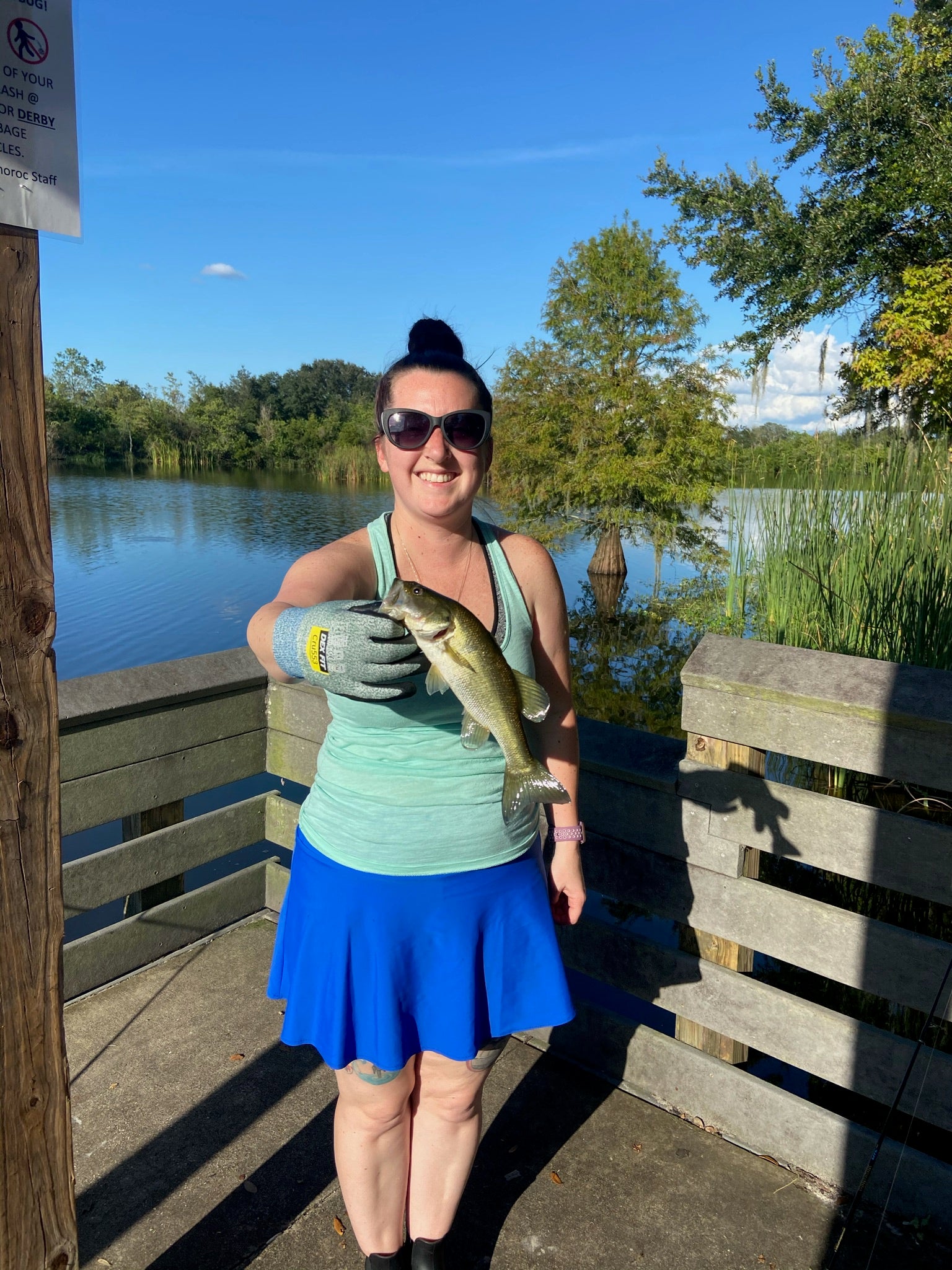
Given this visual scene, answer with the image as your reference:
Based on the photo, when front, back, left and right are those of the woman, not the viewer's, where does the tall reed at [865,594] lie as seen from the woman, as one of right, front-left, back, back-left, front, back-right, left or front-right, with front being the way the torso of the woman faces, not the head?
back-left

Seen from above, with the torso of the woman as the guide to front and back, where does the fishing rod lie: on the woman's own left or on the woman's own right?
on the woman's own left

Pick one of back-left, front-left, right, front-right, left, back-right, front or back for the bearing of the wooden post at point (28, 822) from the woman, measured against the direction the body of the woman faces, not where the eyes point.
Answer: front-right

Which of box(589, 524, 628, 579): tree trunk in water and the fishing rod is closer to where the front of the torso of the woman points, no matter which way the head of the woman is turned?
the fishing rod

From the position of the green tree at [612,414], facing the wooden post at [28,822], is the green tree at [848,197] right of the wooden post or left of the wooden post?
left

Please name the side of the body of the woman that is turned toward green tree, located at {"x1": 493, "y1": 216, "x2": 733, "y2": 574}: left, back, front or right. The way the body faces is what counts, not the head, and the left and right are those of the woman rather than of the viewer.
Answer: back

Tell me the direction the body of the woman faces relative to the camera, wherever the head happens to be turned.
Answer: toward the camera

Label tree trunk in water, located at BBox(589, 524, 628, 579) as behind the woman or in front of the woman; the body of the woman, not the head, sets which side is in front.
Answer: behind

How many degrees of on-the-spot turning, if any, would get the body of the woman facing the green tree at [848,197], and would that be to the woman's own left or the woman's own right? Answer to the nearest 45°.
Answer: approximately 135° to the woman's own left
